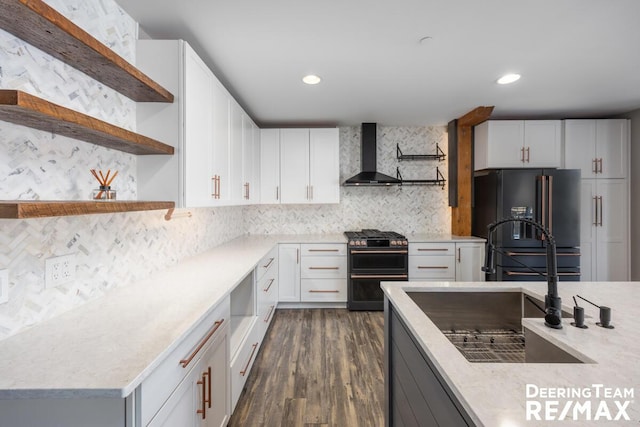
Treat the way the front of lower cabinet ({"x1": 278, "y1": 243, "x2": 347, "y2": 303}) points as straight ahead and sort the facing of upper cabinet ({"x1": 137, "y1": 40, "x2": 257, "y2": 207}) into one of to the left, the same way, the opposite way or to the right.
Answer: to the left

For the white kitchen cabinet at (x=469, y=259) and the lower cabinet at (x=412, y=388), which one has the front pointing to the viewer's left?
the lower cabinet

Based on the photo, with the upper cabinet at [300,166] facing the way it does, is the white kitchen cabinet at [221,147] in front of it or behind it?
in front

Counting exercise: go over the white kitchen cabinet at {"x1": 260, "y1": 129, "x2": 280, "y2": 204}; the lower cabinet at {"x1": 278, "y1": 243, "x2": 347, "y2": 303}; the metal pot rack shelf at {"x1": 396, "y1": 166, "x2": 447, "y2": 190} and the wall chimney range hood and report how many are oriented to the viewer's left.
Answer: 0

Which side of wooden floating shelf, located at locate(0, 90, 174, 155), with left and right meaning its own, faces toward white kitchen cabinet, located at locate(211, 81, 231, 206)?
left

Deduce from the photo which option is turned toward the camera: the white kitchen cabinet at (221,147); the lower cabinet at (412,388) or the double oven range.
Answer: the double oven range

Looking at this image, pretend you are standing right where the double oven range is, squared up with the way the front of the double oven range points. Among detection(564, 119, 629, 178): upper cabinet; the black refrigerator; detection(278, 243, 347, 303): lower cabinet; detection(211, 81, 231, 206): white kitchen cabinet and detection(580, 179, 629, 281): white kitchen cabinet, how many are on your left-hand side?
3

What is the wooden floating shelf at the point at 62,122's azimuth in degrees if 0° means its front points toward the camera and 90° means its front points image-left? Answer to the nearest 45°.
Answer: approximately 315°

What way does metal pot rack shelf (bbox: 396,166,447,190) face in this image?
toward the camera

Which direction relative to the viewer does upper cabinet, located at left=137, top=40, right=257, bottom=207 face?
to the viewer's right

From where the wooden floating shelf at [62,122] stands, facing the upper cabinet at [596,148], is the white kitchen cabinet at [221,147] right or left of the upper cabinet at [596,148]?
left

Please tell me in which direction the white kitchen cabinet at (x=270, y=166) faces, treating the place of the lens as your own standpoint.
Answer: facing the viewer

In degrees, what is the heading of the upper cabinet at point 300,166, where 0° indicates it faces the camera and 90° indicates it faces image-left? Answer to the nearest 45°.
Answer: approximately 0°

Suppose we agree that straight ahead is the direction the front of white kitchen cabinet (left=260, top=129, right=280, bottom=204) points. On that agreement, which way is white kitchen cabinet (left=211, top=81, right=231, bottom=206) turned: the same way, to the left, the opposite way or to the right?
to the left

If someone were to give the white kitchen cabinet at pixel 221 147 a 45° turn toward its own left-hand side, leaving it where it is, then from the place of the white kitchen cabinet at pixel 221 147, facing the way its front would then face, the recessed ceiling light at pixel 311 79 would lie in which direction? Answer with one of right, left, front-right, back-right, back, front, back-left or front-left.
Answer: front-right

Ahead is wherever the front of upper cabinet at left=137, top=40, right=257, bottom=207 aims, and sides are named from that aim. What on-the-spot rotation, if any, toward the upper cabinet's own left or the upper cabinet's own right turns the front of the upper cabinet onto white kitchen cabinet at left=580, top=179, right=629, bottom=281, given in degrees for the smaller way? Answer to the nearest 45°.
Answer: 0° — it already faces it

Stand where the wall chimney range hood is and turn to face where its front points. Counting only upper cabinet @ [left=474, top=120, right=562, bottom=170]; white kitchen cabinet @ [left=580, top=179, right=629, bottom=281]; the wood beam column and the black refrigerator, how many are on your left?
4

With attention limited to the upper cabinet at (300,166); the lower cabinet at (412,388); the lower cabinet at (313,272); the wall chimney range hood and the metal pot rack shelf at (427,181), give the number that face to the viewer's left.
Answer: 1
